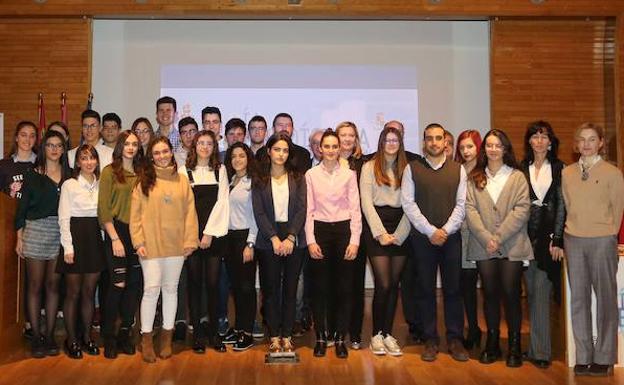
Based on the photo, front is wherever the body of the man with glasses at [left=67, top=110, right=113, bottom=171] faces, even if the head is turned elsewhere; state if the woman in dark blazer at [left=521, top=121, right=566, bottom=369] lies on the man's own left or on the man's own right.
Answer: on the man's own left

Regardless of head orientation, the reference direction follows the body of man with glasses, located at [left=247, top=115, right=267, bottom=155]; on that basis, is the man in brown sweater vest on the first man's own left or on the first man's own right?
on the first man's own left

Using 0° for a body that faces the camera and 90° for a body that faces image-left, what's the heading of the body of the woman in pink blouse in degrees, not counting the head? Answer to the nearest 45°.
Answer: approximately 0°

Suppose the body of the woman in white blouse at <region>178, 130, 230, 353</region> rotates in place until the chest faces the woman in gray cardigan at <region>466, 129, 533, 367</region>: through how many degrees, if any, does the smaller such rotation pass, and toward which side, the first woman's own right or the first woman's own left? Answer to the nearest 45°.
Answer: approximately 90° to the first woman's own left

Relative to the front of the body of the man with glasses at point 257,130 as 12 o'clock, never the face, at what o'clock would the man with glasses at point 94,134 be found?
the man with glasses at point 94,134 is roughly at 3 o'clock from the man with glasses at point 257,130.

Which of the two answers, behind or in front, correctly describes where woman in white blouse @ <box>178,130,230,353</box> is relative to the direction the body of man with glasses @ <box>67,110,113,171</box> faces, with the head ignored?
in front

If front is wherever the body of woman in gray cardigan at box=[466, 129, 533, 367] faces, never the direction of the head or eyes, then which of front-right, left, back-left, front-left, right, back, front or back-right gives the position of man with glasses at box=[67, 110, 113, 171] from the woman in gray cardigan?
right
